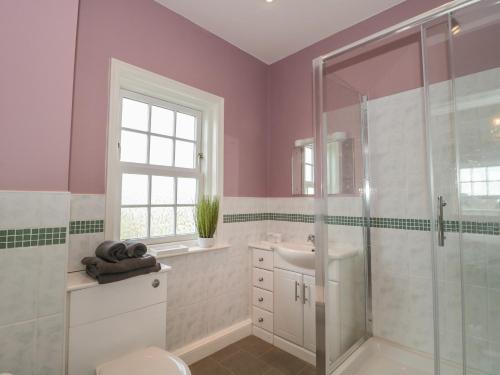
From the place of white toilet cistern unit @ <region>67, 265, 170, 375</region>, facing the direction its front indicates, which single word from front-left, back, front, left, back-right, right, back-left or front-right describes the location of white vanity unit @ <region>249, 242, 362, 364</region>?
front-left

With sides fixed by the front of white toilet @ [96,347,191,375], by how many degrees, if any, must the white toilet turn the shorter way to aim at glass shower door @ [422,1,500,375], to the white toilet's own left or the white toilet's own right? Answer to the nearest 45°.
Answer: approximately 45° to the white toilet's own left

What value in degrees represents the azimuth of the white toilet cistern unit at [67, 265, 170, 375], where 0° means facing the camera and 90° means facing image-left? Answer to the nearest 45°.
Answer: approximately 315°

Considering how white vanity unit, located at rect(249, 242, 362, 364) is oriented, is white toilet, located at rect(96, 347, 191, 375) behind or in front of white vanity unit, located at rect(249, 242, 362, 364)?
in front

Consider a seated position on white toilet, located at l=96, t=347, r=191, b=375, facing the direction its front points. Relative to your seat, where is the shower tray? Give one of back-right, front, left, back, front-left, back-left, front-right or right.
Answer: front-left

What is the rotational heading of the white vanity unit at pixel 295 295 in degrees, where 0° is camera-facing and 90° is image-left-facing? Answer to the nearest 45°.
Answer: approximately 45°

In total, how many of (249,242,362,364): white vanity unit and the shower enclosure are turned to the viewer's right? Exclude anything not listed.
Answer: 0

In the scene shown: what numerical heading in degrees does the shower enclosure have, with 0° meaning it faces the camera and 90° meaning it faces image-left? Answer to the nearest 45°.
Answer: approximately 45°
